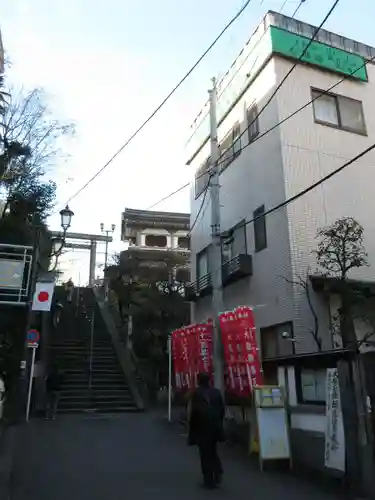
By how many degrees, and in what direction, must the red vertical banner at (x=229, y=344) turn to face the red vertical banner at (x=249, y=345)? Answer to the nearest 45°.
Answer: approximately 45° to its left

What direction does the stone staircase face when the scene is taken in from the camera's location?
facing the viewer

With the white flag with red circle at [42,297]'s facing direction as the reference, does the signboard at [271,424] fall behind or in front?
in front

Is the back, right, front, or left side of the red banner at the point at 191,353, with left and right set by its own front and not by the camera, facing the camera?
front

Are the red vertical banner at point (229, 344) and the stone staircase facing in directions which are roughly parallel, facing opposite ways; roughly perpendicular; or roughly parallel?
roughly parallel

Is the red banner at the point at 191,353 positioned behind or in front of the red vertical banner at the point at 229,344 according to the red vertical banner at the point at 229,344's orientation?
behind

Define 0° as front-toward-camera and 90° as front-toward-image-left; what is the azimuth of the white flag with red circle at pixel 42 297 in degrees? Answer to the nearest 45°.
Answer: approximately 0°

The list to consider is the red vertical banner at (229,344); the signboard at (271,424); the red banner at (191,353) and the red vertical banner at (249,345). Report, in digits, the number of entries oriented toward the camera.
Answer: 4
